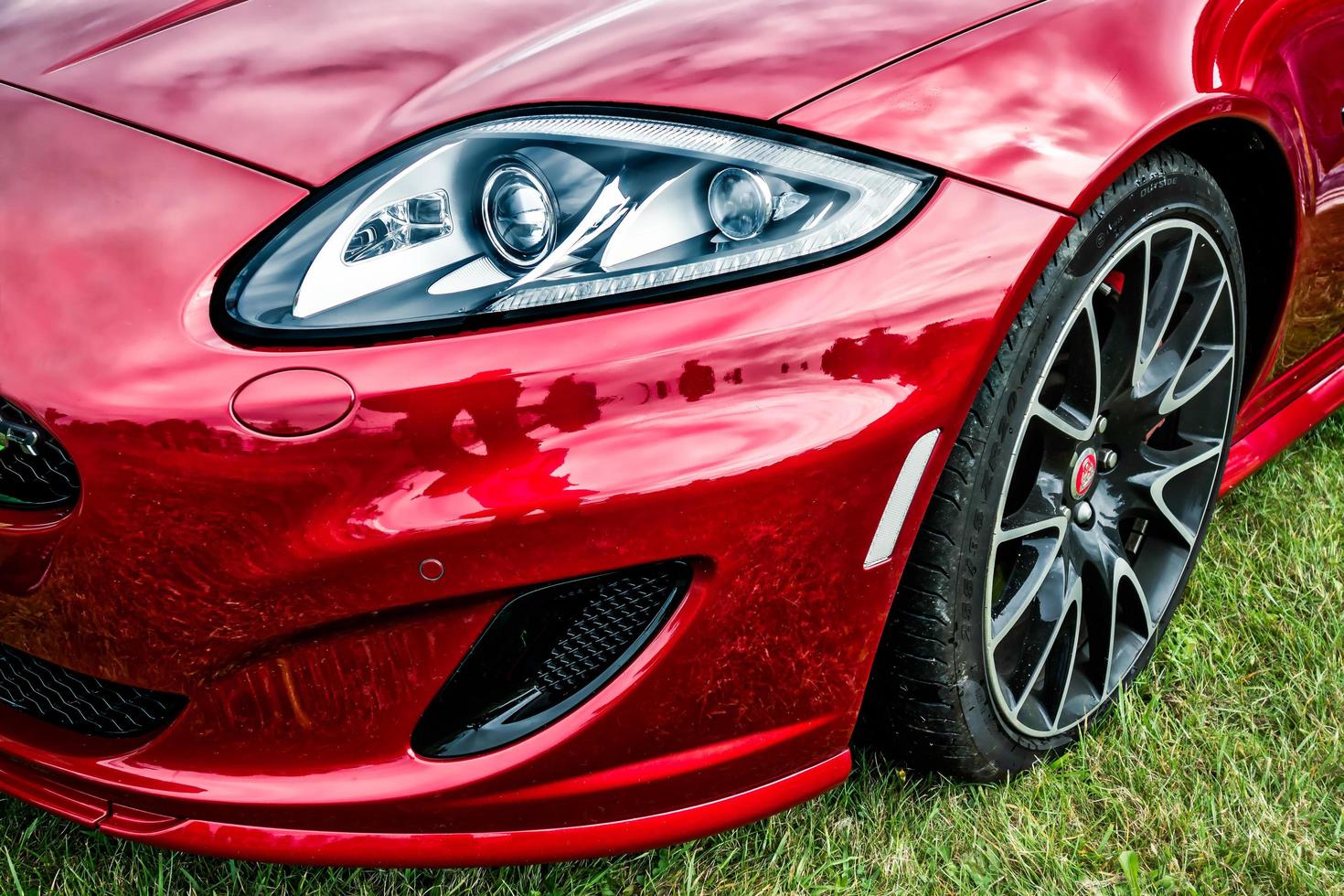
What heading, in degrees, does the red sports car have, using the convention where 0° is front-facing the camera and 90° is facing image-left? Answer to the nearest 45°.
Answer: approximately 45°
